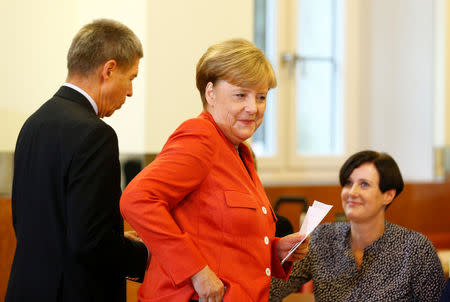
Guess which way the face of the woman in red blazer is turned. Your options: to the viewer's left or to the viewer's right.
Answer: to the viewer's right

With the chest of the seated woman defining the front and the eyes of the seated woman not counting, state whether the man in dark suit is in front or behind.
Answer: in front

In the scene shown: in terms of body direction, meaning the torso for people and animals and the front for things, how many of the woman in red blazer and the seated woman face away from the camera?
0

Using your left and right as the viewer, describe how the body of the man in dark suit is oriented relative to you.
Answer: facing away from the viewer and to the right of the viewer

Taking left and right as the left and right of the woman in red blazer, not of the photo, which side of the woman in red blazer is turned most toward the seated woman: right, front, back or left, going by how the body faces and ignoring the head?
left

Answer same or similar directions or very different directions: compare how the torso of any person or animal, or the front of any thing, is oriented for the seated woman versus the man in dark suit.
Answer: very different directions

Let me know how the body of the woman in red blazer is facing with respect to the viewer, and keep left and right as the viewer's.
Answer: facing the viewer and to the right of the viewer

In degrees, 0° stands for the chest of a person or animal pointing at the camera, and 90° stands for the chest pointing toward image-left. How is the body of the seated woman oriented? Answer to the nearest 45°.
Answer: approximately 45°

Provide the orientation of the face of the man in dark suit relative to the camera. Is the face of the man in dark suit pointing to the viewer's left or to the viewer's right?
to the viewer's right

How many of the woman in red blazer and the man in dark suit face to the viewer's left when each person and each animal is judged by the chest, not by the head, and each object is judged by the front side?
0

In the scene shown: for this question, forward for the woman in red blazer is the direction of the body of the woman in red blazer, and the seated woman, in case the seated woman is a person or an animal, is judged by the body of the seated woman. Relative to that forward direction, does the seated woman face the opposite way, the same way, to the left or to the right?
to the right
